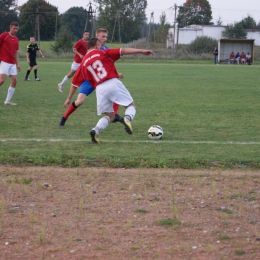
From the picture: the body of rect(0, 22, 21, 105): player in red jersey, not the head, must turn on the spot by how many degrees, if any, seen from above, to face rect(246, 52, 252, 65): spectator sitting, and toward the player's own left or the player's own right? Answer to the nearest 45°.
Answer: approximately 90° to the player's own left

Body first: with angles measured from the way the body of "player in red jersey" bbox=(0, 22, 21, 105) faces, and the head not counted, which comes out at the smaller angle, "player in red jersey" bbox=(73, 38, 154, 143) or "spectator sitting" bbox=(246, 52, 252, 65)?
the player in red jersey

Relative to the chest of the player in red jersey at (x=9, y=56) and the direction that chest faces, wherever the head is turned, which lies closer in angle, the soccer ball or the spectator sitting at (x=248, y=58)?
the soccer ball

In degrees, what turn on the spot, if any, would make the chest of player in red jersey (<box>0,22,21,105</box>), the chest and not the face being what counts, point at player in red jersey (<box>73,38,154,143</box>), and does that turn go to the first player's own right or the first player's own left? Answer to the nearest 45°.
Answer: approximately 45° to the first player's own right

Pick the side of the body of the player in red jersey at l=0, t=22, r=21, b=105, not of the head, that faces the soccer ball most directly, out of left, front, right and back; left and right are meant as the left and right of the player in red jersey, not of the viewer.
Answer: front

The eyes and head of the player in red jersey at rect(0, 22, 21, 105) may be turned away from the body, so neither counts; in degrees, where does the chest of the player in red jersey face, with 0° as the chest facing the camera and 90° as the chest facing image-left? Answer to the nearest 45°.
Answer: approximately 315°
